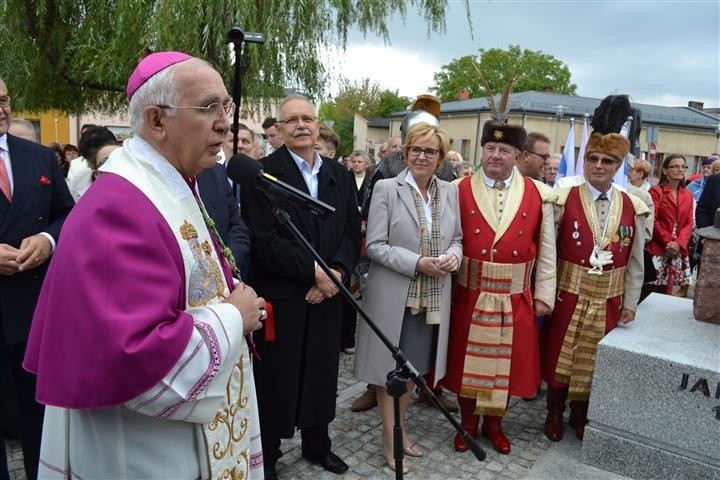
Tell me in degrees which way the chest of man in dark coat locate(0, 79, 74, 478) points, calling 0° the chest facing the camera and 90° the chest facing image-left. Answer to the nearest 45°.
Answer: approximately 0°

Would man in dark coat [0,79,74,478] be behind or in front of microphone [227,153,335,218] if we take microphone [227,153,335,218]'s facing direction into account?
in front

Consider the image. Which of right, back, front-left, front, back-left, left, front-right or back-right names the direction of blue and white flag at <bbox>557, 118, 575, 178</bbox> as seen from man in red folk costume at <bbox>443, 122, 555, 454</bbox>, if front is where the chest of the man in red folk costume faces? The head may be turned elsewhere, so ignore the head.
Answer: back

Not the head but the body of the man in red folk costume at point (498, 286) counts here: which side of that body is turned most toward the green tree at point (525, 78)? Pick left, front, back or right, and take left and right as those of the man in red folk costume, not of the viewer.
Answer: back

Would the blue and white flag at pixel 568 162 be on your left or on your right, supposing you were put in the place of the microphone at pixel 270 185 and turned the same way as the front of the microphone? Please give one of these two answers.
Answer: on your right

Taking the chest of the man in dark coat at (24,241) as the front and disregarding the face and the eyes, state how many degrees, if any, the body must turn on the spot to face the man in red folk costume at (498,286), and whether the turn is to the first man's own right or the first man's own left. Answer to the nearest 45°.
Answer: approximately 90° to the first man's own left

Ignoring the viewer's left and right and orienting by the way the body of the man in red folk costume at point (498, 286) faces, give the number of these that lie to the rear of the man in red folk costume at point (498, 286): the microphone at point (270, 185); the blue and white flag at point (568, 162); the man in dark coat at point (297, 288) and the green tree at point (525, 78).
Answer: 2

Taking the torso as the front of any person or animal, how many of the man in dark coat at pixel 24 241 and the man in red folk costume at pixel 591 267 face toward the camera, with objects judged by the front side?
2

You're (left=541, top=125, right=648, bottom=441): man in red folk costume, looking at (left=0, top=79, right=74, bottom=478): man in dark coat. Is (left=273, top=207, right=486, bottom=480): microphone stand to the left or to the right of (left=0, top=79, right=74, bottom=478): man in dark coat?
left

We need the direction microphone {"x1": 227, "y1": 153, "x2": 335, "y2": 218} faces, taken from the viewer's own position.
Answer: facing to the left of the viewer

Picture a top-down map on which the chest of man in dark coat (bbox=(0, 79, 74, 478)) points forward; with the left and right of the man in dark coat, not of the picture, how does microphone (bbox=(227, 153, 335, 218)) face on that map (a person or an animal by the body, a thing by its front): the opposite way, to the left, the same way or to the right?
to the right
